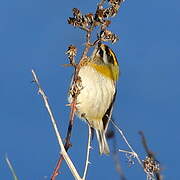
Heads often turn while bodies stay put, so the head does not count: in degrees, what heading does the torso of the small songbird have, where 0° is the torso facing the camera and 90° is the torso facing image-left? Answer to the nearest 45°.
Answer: approximately 45°
